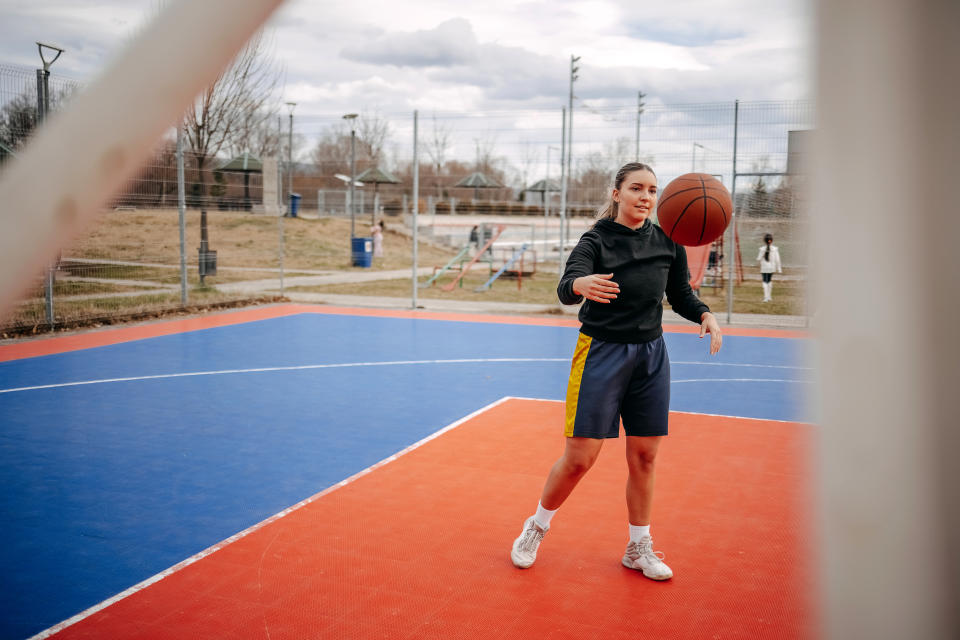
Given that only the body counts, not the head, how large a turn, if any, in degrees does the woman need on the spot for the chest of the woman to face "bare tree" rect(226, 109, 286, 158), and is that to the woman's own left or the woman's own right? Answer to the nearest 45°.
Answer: approximately 180°

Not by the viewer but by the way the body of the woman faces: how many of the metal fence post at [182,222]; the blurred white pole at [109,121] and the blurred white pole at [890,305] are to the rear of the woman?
1

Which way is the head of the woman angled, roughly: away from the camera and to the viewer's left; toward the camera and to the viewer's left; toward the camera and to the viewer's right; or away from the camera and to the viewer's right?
toward the camera and to the viewer's right

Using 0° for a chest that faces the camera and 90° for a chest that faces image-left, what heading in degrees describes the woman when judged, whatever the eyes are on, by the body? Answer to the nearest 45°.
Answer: approximately 315°

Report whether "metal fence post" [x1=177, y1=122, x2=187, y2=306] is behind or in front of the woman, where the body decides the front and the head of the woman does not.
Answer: behind

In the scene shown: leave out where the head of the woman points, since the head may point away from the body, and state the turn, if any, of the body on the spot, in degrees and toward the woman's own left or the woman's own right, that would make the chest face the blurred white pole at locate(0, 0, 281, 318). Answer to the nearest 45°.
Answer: approximately 45° to the woman's own right
